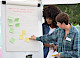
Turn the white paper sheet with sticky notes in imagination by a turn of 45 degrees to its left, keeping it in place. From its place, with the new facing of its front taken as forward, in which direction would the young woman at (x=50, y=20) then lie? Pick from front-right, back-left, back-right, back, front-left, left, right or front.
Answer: front-left

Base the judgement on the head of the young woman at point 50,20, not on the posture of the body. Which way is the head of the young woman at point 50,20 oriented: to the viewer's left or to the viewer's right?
to the viewer's left

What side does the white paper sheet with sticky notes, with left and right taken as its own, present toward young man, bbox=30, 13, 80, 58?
left

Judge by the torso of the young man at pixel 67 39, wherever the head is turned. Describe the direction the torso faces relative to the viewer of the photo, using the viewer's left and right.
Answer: facing the viewer and to the left of the viewer

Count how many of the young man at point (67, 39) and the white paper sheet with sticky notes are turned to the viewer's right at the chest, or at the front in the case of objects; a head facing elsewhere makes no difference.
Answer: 0
